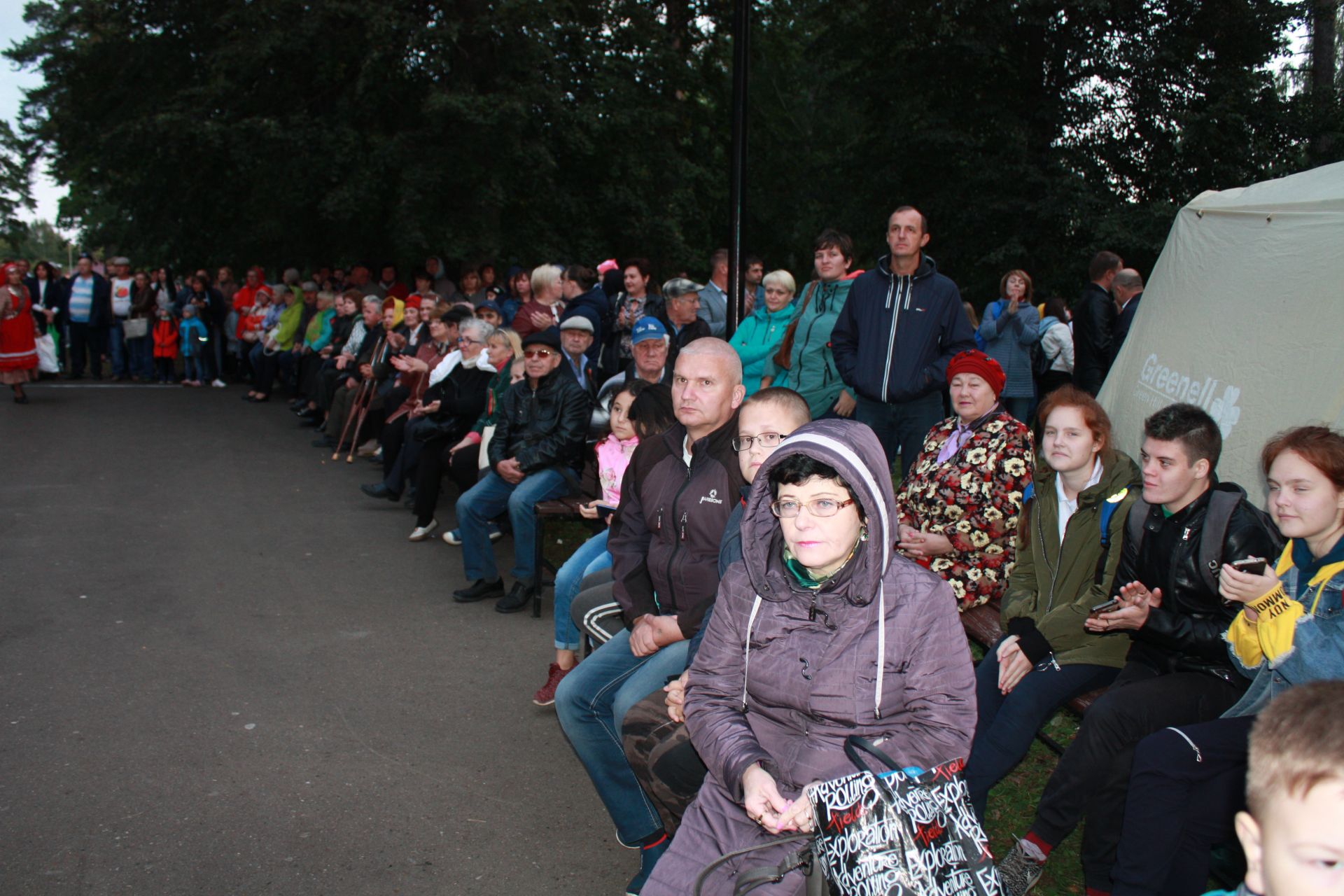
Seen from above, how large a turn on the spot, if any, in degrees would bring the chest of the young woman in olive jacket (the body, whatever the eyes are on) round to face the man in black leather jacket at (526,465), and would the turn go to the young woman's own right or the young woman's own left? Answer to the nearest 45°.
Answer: approximately 90° to the young woman's own right

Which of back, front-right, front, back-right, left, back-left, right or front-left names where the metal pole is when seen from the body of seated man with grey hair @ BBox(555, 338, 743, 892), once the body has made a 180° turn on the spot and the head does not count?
front-left

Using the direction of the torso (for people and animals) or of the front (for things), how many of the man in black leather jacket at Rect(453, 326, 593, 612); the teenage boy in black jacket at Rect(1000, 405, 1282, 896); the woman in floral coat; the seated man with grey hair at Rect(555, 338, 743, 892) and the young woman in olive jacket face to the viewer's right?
0

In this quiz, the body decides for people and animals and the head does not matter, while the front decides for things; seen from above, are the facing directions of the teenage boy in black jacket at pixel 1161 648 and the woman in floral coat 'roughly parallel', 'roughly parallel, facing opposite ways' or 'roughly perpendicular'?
roughly parallel

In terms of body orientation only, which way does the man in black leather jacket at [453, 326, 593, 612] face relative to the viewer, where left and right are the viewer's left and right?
facing the viewer and to the left of the viewer

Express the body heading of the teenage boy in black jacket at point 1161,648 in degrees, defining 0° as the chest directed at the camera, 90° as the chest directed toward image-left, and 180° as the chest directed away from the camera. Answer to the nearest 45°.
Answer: approximately 45°

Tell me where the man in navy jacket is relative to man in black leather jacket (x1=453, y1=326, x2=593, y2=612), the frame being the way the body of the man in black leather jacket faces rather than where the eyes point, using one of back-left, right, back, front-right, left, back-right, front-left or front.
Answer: back-left

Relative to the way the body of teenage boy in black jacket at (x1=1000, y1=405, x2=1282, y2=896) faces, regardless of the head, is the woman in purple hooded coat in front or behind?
in front

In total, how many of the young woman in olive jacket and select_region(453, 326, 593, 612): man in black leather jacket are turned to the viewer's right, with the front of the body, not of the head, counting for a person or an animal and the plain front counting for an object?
0

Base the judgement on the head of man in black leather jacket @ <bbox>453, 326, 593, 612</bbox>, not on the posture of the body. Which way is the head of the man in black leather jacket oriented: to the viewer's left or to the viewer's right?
to the viewer's left

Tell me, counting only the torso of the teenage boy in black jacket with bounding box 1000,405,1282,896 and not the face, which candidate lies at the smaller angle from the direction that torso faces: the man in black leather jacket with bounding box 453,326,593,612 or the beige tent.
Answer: the man in black leather jacket
